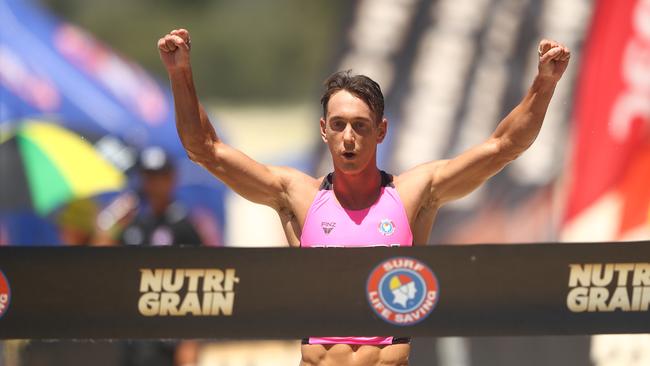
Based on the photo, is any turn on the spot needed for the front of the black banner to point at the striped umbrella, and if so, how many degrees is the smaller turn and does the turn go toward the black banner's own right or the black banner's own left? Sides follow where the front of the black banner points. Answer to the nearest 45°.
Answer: approximately 135° to the black banner's own right

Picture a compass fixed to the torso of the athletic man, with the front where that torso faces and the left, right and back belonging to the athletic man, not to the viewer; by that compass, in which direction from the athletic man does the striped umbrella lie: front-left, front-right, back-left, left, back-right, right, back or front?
back-right

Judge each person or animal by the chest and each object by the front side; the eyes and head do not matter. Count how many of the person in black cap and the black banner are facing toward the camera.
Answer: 2

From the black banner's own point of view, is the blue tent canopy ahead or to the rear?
to the rear

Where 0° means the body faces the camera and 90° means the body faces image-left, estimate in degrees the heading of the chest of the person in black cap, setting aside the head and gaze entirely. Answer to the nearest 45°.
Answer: approximately 0°

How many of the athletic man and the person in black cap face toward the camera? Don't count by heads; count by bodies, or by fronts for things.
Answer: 2

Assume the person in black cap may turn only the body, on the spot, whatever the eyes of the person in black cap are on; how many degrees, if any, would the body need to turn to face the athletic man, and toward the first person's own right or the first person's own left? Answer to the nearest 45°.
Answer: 0° — they already face them

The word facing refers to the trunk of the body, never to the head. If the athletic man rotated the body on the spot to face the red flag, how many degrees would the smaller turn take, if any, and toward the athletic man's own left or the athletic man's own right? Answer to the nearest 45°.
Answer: approximately 135° to the athletic man's own left
